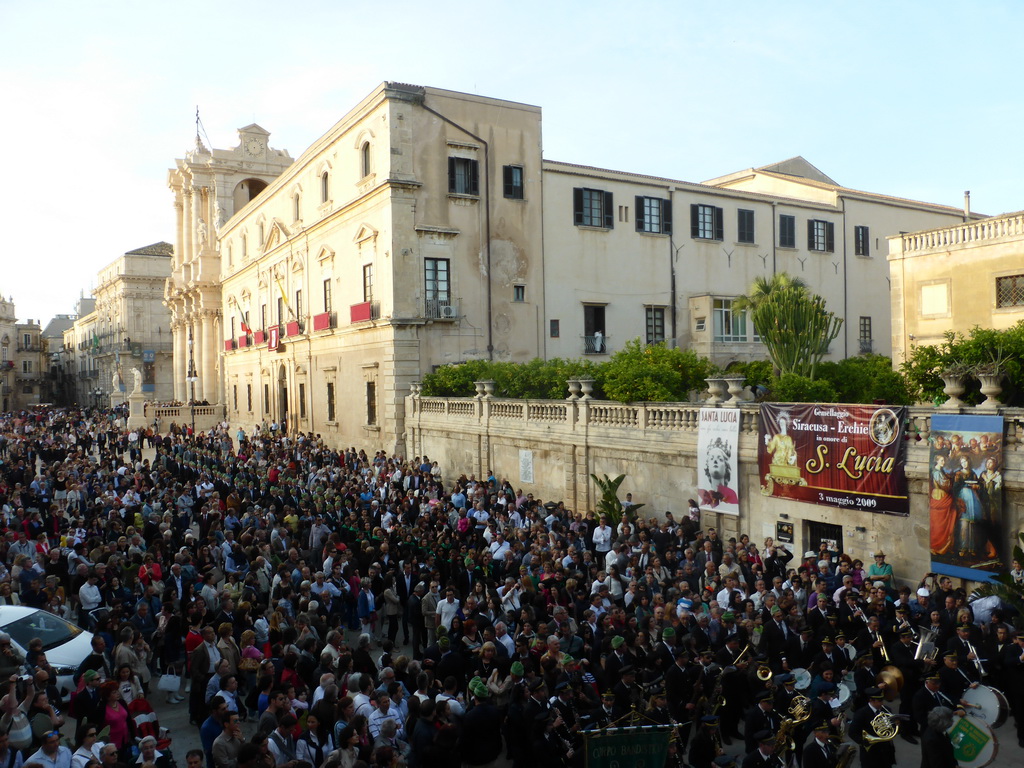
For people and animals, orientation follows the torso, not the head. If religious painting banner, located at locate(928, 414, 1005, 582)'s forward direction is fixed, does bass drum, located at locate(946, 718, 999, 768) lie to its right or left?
on its left

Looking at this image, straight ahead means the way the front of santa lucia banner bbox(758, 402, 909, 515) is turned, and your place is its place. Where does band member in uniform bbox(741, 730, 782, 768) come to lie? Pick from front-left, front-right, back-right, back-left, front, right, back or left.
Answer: front-left

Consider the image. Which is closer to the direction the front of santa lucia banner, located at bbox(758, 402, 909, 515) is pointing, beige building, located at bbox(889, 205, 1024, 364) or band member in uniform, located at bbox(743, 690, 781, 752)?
the band member in uniform

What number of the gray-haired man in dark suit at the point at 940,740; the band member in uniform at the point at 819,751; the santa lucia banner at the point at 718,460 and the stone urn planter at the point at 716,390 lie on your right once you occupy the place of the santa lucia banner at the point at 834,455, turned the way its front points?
2

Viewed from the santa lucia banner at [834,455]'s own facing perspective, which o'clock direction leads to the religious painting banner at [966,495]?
The religious painting banner is roughly at 9 o'clock from the santa lucia banner.

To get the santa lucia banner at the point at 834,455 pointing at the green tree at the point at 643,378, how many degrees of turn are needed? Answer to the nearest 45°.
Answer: approximately 90° to its right

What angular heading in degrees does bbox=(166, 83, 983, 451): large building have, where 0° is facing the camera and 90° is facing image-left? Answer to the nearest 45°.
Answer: approximately 45°

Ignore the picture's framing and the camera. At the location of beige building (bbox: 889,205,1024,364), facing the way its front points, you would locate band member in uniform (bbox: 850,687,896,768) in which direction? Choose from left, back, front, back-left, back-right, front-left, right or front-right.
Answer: front-left

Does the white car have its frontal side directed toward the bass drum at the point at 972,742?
yes

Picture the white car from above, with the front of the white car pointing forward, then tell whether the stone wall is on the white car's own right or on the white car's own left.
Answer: on the white car's own left

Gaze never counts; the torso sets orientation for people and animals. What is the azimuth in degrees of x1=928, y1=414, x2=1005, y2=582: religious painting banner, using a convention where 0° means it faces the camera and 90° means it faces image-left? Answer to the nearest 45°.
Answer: approximately 45°
